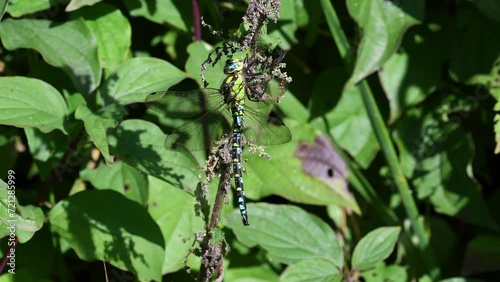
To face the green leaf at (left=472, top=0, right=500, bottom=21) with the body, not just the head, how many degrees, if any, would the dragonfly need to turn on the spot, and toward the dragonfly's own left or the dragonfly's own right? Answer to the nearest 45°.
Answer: approximately 90° to the dragonfly's own right

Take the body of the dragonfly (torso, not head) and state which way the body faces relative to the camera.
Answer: away from the camera

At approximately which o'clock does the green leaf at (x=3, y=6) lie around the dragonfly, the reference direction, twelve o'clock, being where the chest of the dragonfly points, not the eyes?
The green leaf is roughly at 9 o'clock from the dragonfly.
